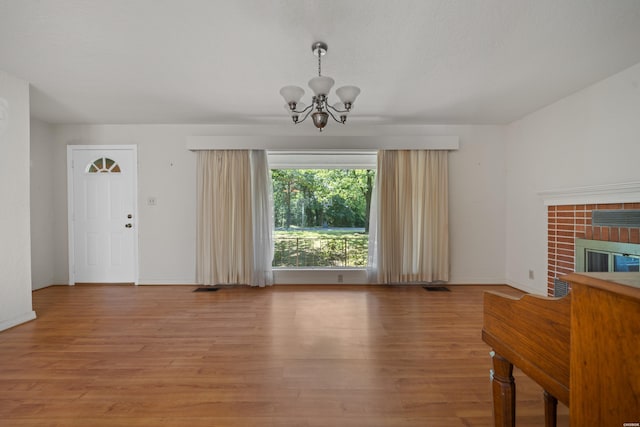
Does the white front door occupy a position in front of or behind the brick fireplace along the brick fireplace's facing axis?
in front

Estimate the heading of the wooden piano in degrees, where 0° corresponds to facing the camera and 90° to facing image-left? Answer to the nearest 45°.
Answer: approximately 135°

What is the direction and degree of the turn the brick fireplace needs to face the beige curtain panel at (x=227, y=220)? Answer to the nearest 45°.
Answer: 0° — it already faces it

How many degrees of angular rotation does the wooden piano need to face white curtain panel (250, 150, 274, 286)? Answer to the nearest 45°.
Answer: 0° — it already faces it

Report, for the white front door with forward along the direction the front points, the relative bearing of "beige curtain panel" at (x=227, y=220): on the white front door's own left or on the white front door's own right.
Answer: on the white front door's own left

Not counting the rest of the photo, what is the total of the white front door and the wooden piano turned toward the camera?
1

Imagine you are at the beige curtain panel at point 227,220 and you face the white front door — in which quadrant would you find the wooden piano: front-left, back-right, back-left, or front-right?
back-left

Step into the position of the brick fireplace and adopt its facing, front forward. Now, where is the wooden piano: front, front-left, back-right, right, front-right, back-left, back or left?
front-left

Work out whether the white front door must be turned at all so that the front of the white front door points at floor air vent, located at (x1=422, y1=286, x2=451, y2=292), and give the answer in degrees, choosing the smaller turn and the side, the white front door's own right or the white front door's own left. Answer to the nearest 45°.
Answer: approximately 45° to the white front door's own left

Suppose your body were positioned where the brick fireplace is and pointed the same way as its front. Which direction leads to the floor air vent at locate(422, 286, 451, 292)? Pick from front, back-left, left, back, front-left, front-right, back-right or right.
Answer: front-right

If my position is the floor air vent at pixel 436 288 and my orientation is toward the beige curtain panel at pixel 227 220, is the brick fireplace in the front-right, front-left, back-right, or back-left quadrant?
back-left

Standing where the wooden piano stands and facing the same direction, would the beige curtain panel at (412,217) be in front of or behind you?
in front

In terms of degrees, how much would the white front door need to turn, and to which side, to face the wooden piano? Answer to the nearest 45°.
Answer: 0° — it already faces it

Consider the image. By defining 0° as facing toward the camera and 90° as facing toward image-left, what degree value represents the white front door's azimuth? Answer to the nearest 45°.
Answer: approximately 0°
